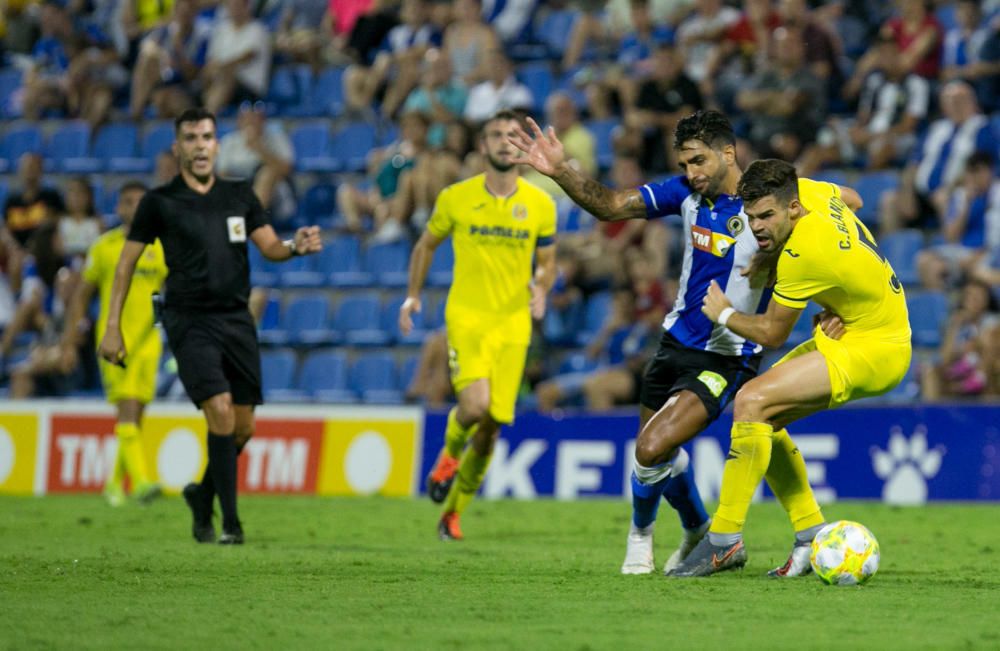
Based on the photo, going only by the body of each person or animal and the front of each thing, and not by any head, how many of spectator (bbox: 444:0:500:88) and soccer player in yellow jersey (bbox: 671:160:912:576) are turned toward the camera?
1

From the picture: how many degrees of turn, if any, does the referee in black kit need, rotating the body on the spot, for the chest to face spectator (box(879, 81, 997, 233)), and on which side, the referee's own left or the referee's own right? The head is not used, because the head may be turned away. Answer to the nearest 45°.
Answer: approximately 135° to the referee's own left

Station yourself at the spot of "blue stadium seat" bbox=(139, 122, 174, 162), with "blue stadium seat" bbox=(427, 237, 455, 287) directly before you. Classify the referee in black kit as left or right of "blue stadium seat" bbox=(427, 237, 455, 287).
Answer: right

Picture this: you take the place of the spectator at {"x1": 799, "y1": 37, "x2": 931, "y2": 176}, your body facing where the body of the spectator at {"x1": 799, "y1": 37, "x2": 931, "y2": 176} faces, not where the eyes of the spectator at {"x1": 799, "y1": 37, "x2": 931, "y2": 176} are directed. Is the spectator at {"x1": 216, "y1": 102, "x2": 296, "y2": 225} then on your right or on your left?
on your right

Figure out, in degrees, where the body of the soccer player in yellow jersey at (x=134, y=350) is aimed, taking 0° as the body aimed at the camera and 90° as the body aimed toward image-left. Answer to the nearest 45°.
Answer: approximately 0°
